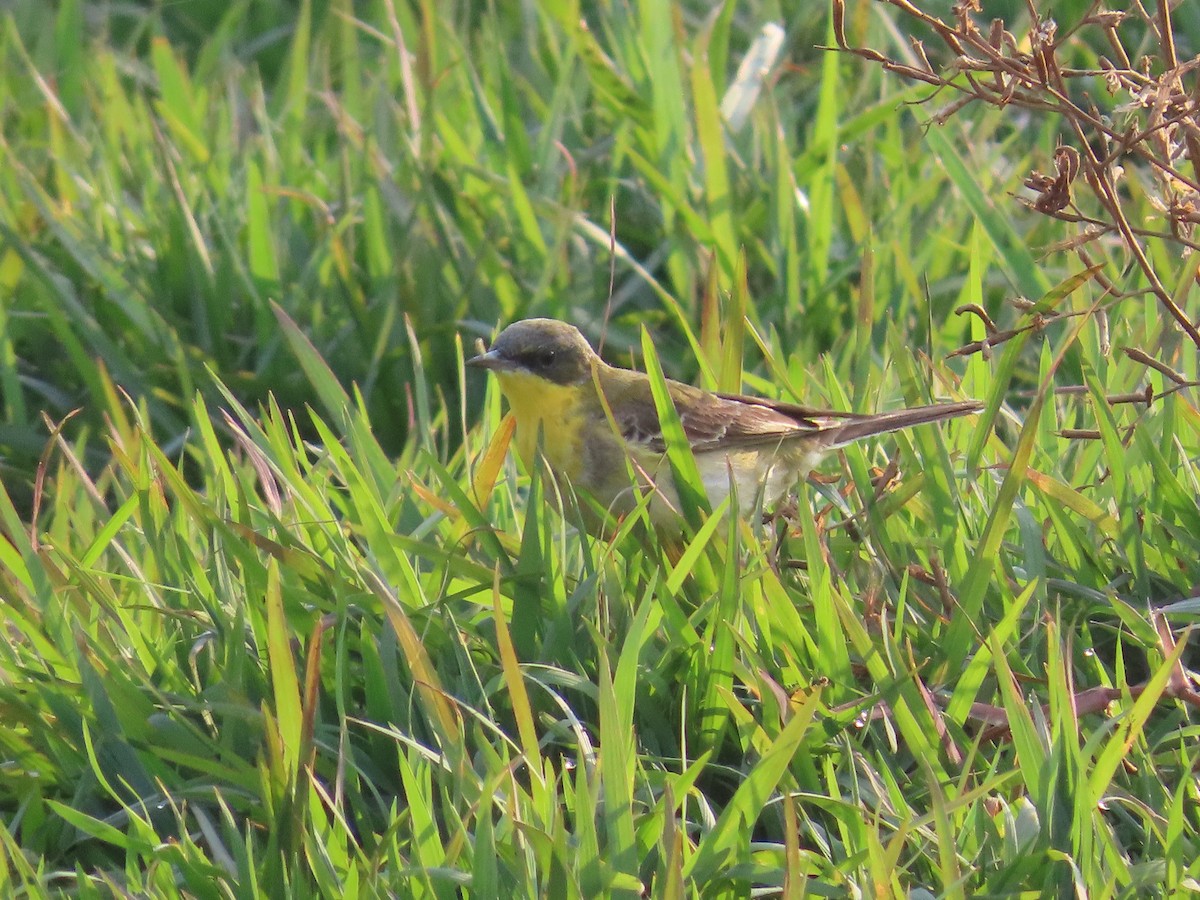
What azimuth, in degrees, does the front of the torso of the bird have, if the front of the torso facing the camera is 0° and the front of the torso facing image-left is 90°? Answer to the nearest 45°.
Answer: approximately 90°
